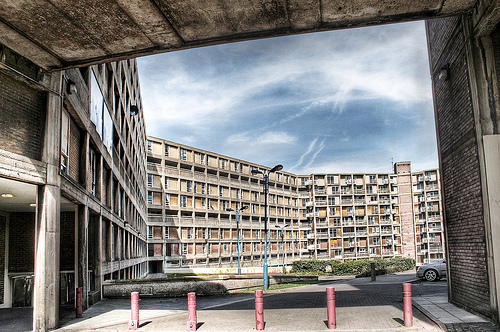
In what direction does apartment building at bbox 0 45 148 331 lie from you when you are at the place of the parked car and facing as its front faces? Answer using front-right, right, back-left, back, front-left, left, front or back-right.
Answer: front-left

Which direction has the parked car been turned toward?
to the viewer's left

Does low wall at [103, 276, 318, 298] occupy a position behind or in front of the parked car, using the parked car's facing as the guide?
in front

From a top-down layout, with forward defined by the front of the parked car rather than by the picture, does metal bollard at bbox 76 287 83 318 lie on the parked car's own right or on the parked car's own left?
on the parked car's own left

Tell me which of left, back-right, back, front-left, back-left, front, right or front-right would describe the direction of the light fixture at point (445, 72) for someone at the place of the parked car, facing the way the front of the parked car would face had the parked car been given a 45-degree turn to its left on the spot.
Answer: front-left

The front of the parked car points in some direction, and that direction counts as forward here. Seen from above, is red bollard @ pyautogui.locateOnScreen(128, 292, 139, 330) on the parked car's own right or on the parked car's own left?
on the parked car's own left
